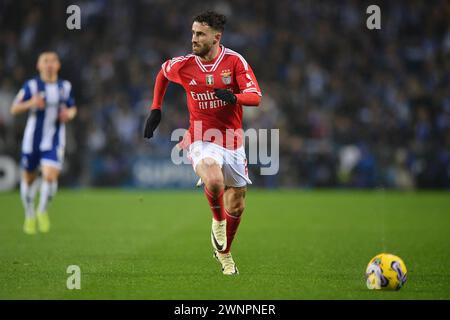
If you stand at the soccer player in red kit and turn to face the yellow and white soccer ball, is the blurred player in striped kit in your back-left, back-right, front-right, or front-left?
back-left

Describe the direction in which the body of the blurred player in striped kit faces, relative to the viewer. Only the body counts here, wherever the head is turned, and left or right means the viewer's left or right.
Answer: facing the viewer

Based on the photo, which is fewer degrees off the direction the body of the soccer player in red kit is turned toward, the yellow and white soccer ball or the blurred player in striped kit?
the yellow and white soccer ball

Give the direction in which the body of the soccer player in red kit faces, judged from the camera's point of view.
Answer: toward the camera

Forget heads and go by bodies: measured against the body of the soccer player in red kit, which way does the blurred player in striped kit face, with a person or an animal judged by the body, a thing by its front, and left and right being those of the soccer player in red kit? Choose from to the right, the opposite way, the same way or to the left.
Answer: the same way

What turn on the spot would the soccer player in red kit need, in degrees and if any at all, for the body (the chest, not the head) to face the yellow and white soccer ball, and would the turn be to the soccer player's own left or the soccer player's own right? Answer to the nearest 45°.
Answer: approximately 45° to the soccer player's own left

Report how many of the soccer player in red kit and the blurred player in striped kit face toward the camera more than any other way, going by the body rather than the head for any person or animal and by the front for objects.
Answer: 2

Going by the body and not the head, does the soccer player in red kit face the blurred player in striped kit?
no

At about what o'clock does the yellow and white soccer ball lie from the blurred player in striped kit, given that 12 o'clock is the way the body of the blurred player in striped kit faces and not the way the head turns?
The yellow and white soccer ball is roughly at 11 o'clock from the blurred player in striped kit.

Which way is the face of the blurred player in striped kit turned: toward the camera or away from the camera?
toward the camera
